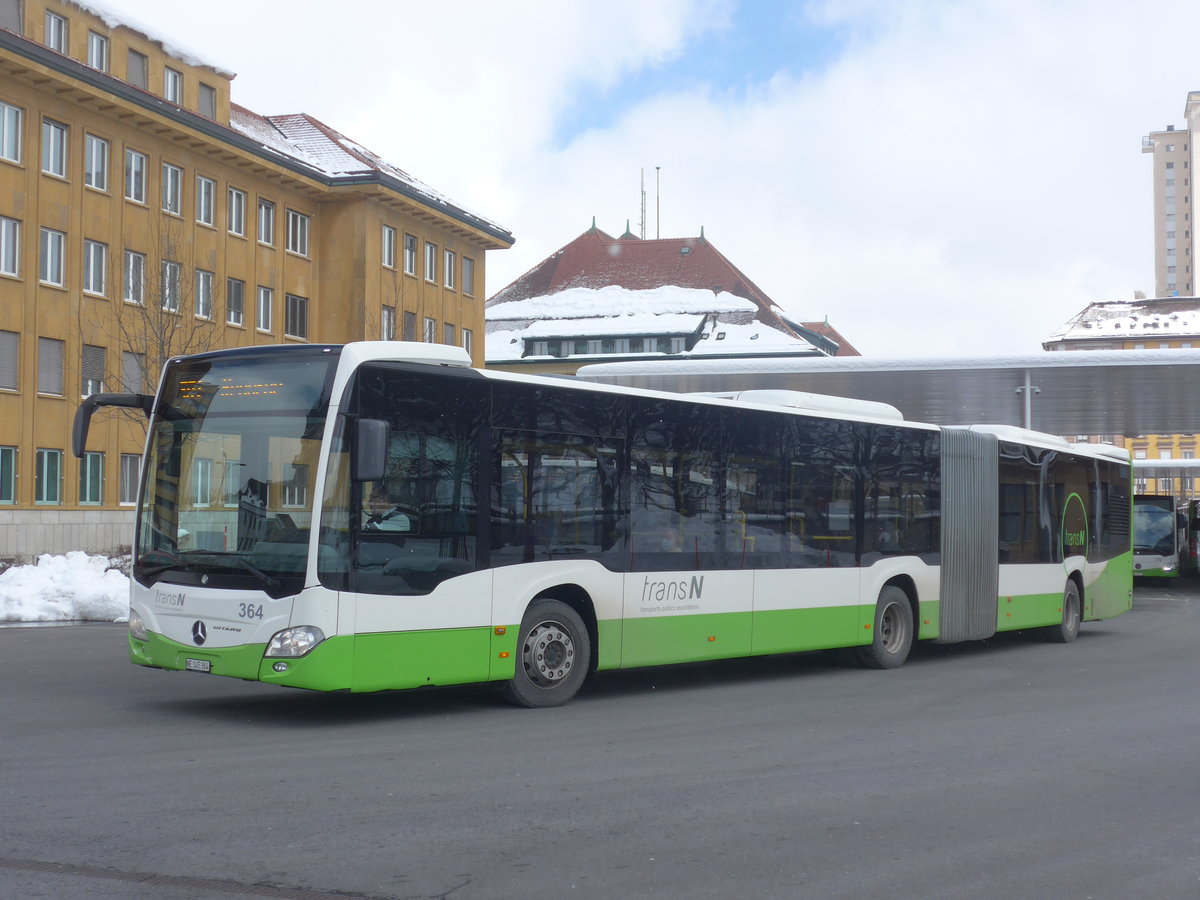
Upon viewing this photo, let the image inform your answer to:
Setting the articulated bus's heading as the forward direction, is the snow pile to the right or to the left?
on its right

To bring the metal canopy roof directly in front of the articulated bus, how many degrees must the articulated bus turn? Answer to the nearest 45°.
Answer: approximately 135° to its right

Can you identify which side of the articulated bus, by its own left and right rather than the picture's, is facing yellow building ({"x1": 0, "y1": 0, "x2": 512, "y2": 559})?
right

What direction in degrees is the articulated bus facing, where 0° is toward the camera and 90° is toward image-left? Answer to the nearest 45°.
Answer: approximately 45°
